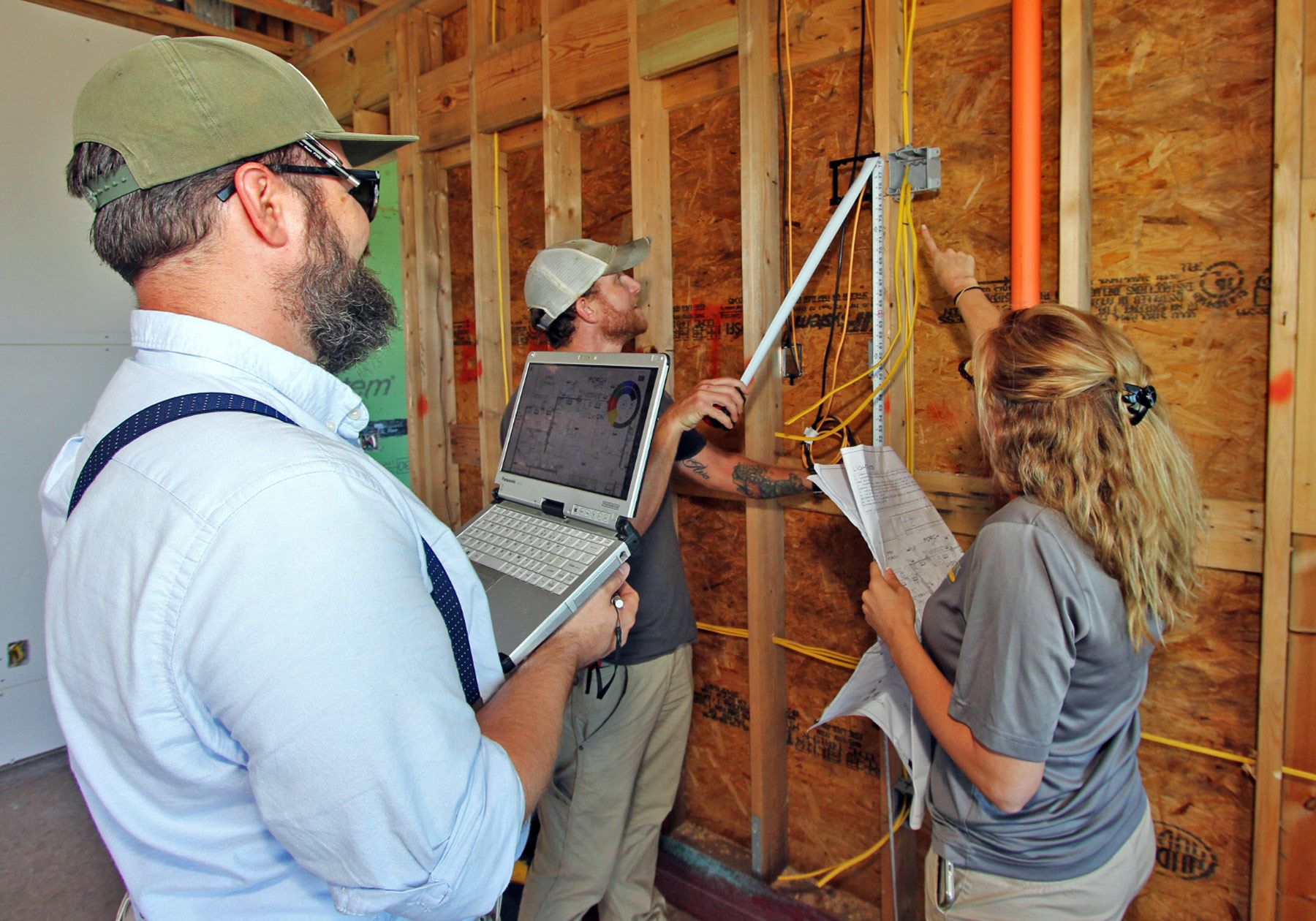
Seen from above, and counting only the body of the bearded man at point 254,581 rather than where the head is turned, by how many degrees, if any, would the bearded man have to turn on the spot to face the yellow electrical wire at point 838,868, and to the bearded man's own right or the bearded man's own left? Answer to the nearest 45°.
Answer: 0° — they already face it

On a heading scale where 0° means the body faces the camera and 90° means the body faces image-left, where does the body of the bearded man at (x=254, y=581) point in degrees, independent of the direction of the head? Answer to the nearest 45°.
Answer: approximately 225°

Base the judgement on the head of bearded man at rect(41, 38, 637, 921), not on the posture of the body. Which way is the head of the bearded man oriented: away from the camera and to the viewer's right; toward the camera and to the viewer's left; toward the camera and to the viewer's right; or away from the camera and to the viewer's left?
away from the camera and to the viewer's right

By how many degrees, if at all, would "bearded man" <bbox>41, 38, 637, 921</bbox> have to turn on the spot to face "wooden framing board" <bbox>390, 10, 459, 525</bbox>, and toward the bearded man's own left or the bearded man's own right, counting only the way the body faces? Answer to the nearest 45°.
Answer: approximately 45° to the bearded man's own left
